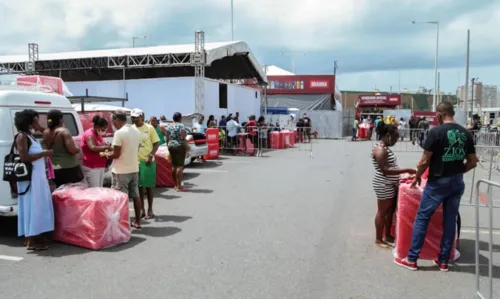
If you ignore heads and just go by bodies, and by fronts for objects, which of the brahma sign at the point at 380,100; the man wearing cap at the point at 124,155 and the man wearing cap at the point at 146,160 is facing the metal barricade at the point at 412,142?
the brahma sign

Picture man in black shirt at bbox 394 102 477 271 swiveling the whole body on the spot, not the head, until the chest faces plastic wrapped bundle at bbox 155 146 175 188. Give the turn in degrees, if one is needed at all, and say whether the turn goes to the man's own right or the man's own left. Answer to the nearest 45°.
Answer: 0° — they already face it

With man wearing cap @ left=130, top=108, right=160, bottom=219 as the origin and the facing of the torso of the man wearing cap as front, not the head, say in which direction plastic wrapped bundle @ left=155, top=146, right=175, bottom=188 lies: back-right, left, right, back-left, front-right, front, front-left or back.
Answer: back-right

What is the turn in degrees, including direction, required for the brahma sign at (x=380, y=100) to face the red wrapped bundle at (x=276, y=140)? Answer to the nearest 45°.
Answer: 0° — it already faces it

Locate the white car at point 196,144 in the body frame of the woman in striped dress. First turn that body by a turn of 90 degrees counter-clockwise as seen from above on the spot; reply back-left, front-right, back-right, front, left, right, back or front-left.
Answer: front-left

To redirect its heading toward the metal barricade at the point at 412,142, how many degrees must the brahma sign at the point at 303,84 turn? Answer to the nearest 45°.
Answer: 0° — it already faces it

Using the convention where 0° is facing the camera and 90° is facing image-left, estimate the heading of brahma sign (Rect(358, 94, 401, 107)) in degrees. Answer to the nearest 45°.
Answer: approximately 0°

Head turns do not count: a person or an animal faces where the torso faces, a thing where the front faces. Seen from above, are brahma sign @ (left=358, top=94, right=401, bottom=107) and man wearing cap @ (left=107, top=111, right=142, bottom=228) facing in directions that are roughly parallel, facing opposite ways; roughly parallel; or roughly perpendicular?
roughly perpendicular

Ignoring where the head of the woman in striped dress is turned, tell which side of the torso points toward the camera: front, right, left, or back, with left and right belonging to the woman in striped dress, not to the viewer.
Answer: right

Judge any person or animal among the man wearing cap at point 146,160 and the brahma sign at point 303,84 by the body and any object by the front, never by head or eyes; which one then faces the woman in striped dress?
the brahma sign
